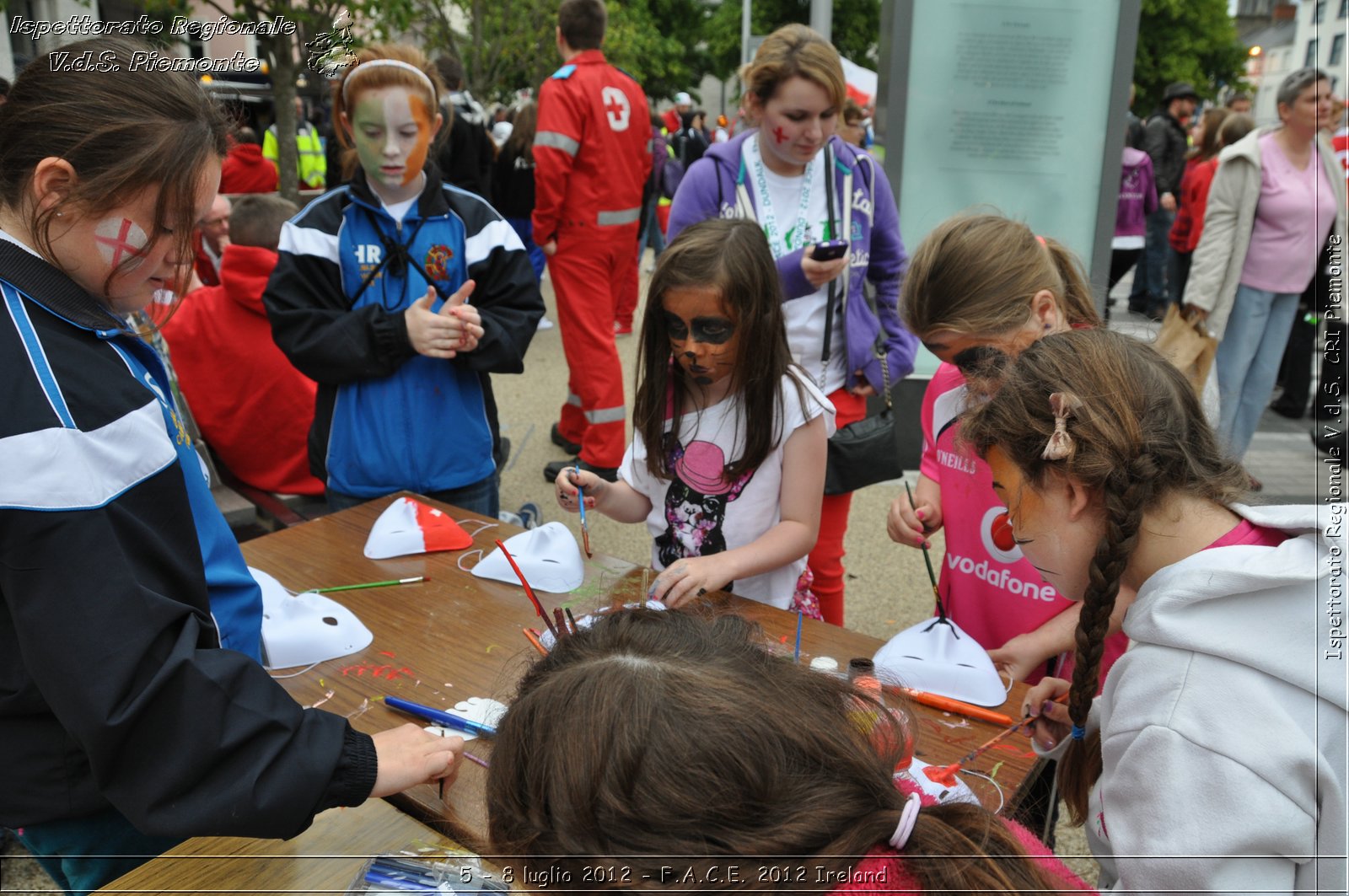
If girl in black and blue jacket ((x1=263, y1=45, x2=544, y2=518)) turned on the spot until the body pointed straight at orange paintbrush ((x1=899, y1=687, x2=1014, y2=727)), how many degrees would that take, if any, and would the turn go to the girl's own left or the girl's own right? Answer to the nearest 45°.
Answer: approximately 45° to the girl's own left

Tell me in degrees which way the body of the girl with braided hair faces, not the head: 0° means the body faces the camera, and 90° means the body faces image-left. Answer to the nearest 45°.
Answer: approximately 90°

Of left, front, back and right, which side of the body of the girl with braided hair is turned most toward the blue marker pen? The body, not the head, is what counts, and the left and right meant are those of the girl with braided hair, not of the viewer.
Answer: front

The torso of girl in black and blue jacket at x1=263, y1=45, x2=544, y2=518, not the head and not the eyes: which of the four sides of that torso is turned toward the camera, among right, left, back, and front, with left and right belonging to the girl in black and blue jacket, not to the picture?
front

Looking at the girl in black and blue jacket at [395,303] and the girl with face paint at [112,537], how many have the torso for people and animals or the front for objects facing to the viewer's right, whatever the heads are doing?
1

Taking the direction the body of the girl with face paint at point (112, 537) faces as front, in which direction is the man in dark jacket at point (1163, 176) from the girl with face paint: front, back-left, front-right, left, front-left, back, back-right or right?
front-left

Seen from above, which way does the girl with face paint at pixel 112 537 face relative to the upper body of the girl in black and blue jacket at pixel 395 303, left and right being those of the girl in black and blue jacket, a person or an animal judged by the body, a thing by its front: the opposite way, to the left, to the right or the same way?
to the left

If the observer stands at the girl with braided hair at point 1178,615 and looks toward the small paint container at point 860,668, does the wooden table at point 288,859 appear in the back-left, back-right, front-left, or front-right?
front-left

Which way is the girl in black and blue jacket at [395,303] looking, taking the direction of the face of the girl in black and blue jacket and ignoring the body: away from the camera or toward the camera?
toward the camera

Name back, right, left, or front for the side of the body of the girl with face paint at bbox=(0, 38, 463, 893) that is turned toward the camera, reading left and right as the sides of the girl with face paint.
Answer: right

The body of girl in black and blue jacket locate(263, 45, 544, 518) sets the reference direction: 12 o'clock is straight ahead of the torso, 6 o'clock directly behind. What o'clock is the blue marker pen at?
The blue marker pen is roughly at 12 o'clock from the girl in black and blue jacket.

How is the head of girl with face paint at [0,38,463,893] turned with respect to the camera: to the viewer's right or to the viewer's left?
to the viewer's right
